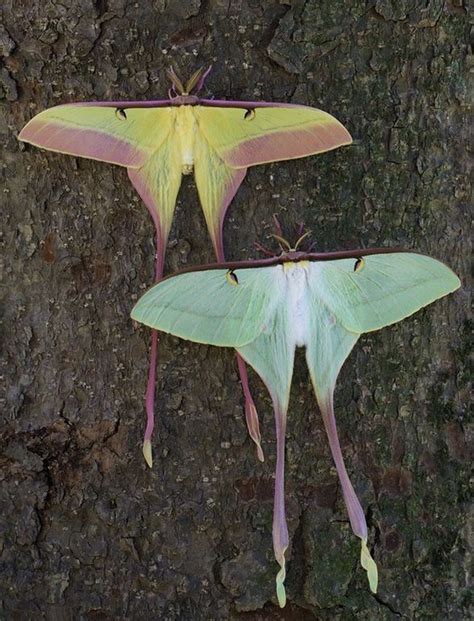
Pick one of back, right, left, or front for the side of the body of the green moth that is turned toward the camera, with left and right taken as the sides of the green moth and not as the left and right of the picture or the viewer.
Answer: back

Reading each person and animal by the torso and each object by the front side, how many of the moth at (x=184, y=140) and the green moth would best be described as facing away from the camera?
2
